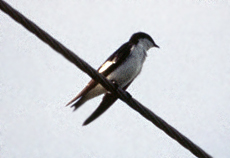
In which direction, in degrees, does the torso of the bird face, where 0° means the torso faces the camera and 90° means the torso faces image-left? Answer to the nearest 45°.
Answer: approximately 270°
